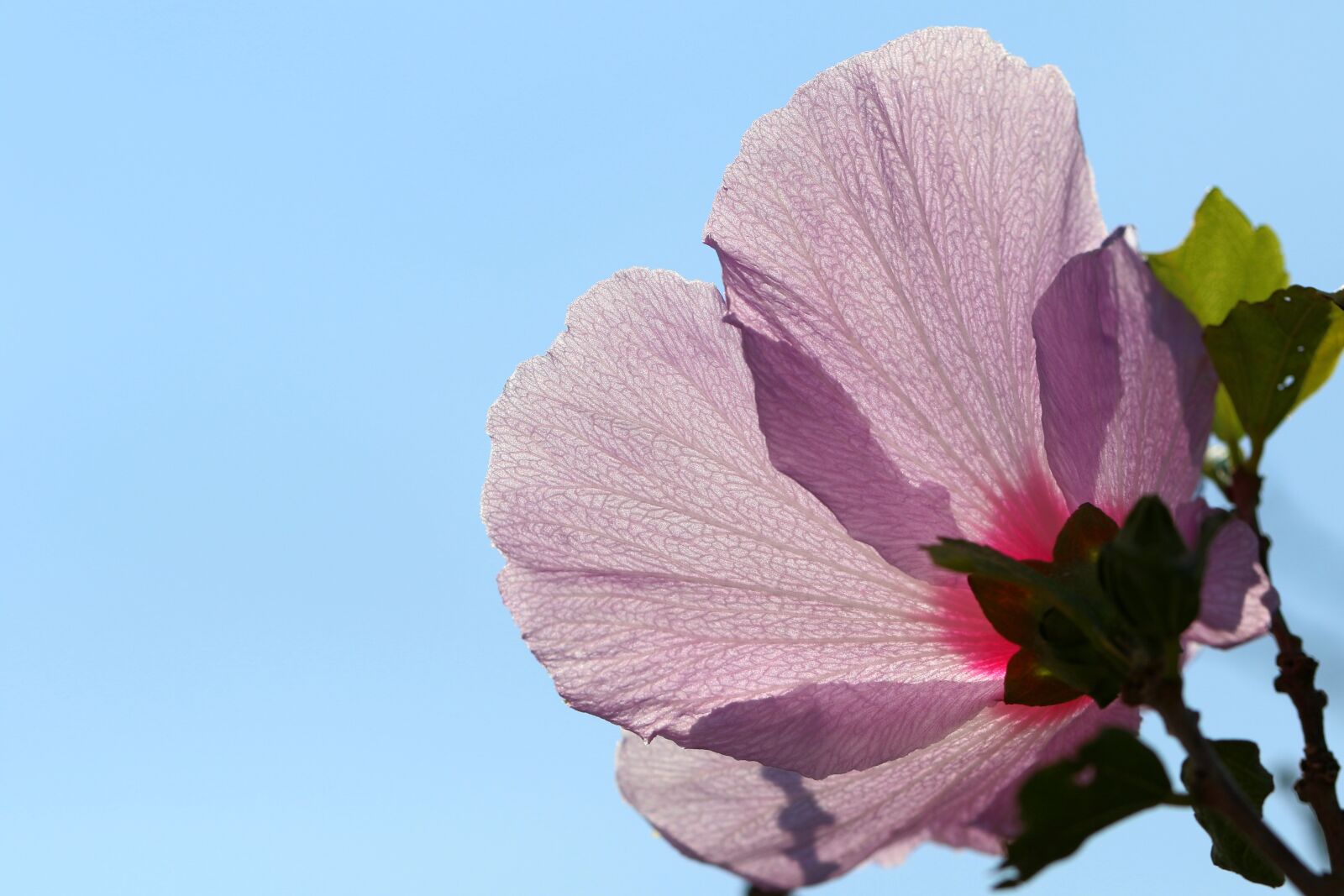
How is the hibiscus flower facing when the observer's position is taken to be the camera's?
facing away from the viewer and to the left of the viewer
